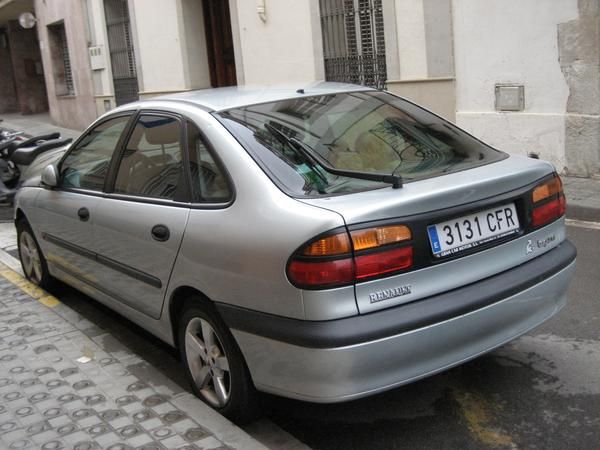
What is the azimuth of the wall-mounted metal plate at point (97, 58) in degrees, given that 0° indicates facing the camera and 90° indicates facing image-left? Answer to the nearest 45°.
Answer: approximately 0°

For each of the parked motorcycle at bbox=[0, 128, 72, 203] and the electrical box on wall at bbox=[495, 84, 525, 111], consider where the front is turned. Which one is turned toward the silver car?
the electrical box on wall

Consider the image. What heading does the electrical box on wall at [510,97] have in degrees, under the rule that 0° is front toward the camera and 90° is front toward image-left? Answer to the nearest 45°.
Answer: approximately 0°

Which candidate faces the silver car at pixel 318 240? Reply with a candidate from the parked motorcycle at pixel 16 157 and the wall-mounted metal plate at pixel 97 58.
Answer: the wall-mounted metal plate

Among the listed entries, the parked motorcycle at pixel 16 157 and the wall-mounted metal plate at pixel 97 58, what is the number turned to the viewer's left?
1

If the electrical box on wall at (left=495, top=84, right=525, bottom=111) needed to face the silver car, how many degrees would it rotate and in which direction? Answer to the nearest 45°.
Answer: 0° — it already faces it

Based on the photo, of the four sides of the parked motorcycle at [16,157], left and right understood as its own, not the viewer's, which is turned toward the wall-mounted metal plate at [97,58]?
right

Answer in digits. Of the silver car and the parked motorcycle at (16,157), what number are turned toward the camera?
0

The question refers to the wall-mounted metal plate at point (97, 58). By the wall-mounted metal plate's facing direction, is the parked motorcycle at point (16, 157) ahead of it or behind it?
ahead

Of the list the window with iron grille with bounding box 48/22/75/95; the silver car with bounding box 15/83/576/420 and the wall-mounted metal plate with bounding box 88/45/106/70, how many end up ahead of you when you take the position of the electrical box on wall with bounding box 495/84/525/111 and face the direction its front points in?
1

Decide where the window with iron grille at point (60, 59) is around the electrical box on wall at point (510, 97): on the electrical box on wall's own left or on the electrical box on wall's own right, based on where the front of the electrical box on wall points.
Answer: on the electrical box on wall's own right
